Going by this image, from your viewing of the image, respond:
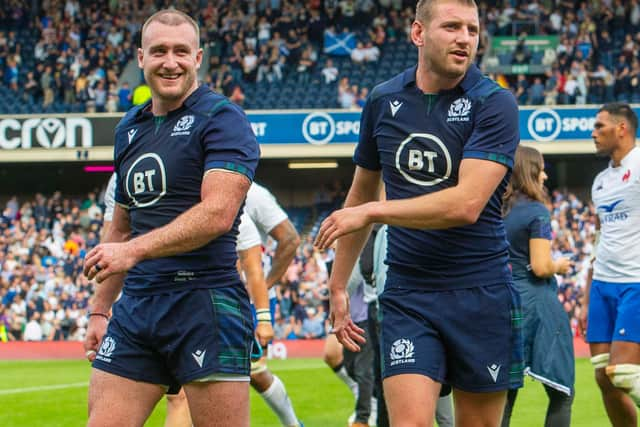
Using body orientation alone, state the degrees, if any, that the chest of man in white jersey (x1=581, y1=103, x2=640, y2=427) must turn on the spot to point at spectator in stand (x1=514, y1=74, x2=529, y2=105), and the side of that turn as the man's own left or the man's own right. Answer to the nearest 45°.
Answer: approximately 135° to the man's own right

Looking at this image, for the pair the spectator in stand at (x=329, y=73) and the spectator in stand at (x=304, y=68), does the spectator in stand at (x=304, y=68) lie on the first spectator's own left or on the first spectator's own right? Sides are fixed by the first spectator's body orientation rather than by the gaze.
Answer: on the first spectator's own right

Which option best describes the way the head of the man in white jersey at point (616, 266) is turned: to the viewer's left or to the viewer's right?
to the viewer's left

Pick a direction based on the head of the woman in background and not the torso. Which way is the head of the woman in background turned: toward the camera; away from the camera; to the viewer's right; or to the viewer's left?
to the viewer's right

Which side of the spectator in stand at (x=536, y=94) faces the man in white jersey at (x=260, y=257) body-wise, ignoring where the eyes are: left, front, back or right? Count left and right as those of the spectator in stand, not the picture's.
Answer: front

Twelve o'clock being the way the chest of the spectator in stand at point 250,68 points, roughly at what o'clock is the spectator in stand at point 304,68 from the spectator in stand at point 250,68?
the spectator in stand at point 304,68 is roughly at 9 o'clock from the spectator in stand at point 250,68.

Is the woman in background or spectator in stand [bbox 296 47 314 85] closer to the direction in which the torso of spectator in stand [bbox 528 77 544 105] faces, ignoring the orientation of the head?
the woman in background

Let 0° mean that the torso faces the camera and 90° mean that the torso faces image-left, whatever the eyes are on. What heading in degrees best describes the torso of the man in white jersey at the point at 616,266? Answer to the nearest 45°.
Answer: approximately 45°

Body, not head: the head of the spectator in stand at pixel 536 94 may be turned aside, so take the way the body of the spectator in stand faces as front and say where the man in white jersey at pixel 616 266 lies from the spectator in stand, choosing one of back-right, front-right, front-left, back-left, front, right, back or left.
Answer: front

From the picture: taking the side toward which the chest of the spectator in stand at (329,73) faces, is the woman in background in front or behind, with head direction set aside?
in front

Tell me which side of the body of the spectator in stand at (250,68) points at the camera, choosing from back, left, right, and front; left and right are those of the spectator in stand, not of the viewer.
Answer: front

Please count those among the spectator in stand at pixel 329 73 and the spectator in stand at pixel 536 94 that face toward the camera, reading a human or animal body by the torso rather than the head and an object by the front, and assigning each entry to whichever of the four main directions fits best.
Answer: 2

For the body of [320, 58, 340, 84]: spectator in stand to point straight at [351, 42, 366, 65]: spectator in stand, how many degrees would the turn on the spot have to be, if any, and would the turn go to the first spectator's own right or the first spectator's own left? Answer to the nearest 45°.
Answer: approximately 135° to the first spectator's own left

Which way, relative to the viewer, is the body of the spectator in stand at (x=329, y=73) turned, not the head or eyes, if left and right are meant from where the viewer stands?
facing the viewer

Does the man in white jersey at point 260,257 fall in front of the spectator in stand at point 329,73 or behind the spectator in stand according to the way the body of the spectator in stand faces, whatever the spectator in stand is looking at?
in front

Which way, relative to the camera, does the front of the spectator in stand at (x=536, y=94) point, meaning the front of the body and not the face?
toward the camera

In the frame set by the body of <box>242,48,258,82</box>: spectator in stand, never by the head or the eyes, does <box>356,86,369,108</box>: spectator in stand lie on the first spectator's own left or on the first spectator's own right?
on the first spectator's own left
